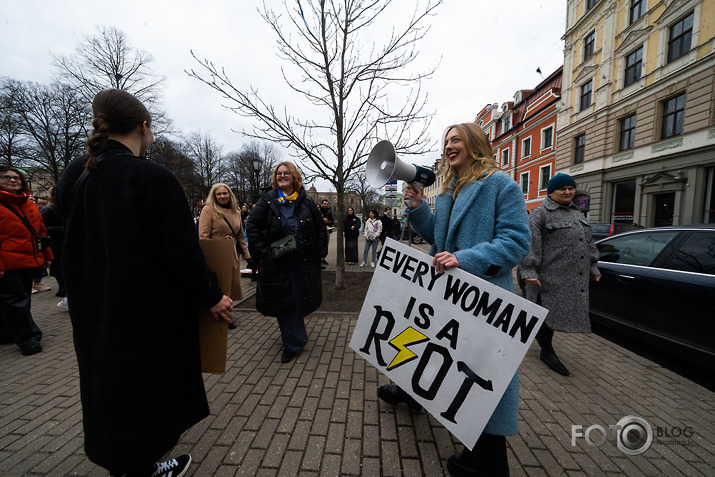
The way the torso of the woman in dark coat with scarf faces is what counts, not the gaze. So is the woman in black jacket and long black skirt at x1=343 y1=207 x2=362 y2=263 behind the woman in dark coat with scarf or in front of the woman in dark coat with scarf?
behind

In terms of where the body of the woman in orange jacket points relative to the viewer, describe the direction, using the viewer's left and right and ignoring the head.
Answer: facing the viewer and to the right of the viewer

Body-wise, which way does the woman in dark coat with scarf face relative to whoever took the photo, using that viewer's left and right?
facing the viewer

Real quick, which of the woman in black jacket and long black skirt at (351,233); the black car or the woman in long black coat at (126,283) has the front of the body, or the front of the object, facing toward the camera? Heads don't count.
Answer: the woman in black jacket and long black skirt at (351,233)

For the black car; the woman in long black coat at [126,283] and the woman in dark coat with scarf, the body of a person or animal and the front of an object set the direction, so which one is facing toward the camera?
the woman in dark coat with scarf

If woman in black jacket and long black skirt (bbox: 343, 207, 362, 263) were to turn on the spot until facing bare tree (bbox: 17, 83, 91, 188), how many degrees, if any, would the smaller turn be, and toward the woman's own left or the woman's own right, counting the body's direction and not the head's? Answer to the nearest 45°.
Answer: approximately 135° to the woman's own right

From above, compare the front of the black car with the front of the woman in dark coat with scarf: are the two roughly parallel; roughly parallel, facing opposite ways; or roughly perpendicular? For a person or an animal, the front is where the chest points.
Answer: roughly parallel, facing opposite ways

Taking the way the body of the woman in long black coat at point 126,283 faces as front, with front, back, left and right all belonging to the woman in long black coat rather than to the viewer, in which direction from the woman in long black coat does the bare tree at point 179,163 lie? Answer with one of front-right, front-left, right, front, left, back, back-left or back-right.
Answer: front-left

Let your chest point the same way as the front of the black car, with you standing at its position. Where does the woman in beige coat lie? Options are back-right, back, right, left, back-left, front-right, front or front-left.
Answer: left

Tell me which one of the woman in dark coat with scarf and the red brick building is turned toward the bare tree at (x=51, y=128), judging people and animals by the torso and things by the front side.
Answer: the red brick building

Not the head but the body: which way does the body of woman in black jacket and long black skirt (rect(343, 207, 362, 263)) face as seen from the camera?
toward the camera

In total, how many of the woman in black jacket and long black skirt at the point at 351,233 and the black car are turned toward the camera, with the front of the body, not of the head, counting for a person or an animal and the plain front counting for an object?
1

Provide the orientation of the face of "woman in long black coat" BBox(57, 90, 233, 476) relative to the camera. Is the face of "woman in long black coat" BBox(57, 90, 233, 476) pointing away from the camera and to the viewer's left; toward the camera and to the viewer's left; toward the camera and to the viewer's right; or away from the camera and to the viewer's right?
away from the camera and to the viewer's right

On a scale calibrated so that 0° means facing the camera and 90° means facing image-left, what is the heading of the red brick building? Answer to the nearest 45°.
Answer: approximately 45°

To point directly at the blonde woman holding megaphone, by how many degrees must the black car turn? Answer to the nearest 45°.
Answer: approximately 135° to its left

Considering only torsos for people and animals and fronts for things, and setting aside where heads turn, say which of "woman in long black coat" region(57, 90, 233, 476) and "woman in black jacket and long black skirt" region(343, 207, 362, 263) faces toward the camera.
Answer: "woman in black jacket and long black skirt" region(343, 207, 362, 263)
